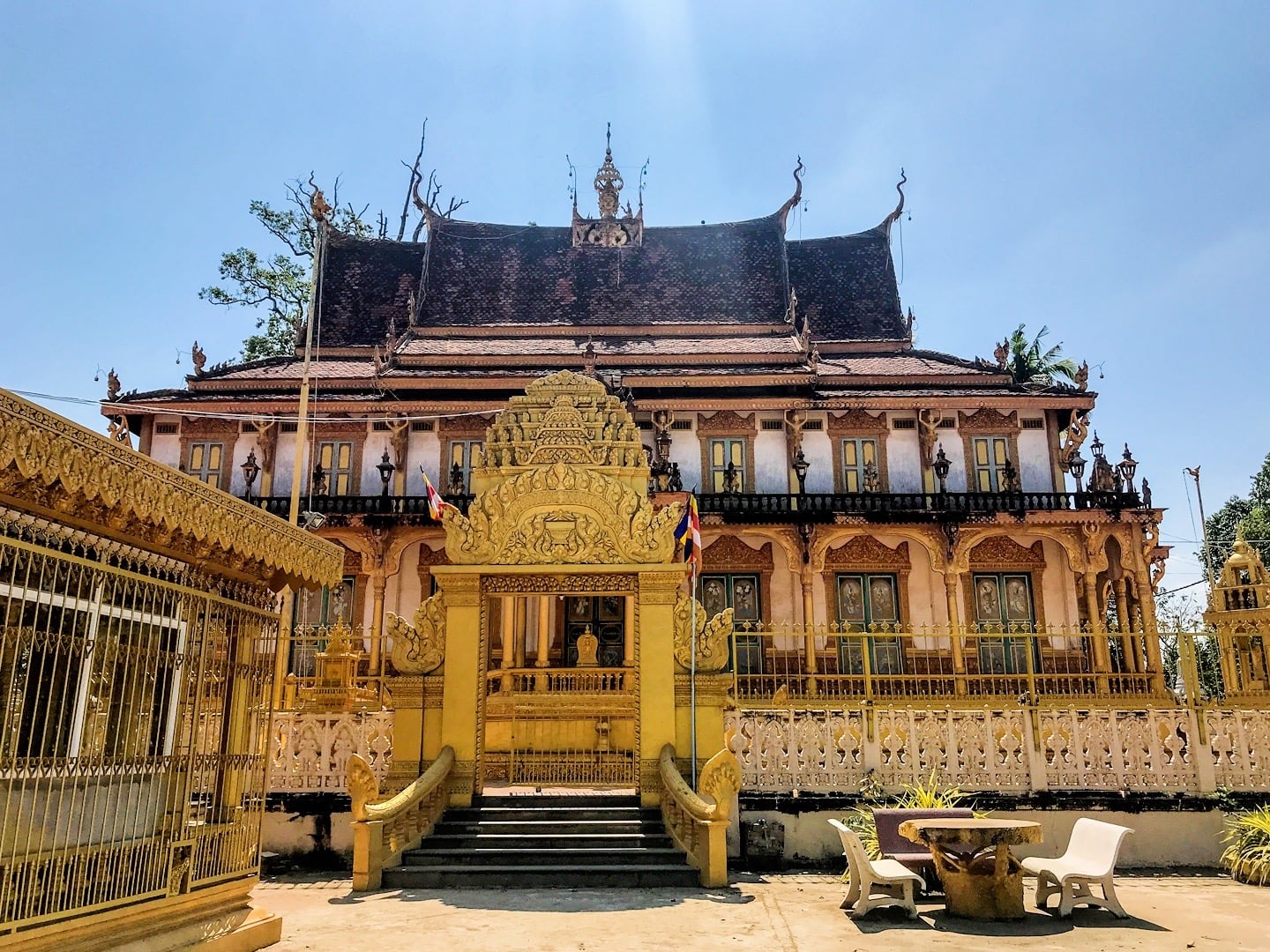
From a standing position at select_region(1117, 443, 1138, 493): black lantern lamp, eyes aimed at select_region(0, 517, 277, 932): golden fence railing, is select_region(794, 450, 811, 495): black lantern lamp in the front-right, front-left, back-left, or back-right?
front-right

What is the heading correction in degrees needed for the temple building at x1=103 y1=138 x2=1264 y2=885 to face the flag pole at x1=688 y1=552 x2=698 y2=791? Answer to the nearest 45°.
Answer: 0° — it already faces it

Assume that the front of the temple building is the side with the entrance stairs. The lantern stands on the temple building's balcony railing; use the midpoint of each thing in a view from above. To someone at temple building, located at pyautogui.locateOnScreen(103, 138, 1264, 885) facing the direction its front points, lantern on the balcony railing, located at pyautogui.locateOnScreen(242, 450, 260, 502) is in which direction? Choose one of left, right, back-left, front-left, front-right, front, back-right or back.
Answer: right

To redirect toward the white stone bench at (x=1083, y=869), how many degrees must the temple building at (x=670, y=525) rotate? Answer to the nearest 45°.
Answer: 0° — it already faces it

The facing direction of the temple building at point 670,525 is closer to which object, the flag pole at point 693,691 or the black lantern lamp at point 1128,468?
the flag pole

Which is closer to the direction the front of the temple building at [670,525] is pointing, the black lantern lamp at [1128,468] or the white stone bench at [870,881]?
the white stone bench

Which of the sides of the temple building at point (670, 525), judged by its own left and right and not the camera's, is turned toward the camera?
front

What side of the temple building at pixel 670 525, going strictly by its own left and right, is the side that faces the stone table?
front

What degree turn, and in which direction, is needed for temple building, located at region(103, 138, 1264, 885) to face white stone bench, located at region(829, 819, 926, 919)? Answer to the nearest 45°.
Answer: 0° — it already faces it
